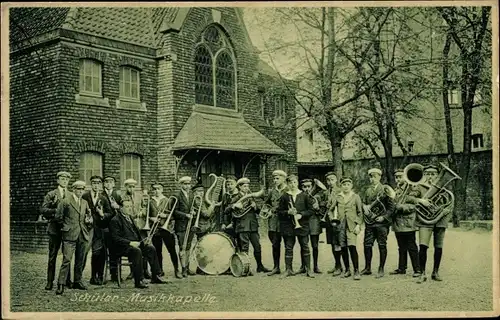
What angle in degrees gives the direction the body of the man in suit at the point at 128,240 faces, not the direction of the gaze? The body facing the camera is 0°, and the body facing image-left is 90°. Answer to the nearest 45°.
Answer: approximately 315°

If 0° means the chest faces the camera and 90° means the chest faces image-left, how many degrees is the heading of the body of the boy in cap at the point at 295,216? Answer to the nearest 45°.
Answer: approximately 0°

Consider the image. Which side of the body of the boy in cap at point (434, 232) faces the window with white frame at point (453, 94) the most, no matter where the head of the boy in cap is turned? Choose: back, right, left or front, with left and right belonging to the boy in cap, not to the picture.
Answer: back

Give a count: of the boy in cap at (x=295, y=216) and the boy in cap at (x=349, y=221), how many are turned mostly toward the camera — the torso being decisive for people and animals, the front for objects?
2

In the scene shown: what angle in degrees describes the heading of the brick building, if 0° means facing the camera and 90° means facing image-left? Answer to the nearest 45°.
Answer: approximately 315°

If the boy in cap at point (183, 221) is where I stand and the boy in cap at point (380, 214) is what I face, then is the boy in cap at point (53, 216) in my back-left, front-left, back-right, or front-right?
back-right

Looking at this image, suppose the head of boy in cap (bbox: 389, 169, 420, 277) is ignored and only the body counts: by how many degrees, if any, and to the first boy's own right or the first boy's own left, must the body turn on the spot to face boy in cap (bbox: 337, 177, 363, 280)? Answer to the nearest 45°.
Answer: approximately 45° to the first boy's own right

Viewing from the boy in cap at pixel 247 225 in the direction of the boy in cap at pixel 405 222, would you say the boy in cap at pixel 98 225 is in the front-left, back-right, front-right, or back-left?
back-right
